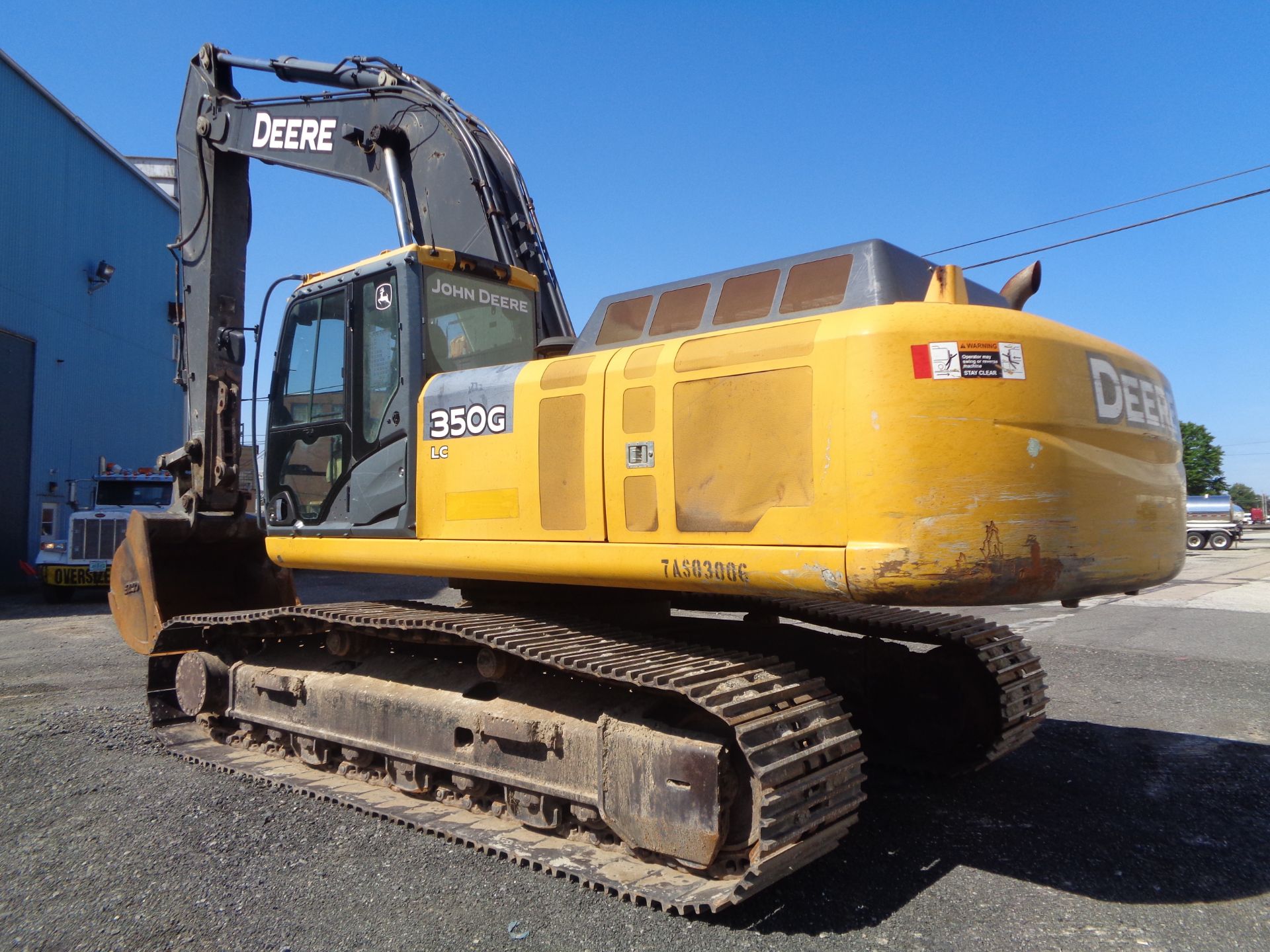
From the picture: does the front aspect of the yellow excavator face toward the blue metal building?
yes

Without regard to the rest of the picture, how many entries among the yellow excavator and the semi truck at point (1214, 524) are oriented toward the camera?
0

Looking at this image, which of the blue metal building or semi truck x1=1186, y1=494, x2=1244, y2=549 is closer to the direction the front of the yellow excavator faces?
the blue metal building

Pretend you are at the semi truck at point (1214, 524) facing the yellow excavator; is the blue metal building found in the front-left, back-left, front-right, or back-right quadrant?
front-right

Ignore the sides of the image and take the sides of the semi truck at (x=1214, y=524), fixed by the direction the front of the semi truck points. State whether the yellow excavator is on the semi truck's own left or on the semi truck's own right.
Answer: on the semi truck's own left

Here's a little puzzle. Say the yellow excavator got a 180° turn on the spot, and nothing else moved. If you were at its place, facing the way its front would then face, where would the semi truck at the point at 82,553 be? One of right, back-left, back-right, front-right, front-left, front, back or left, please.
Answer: back

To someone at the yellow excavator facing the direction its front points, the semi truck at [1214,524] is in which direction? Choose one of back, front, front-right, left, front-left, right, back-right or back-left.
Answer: right

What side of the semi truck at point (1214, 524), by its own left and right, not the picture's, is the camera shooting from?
left

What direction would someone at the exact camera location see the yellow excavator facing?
facing away from the viewer and to the left of the viewer
